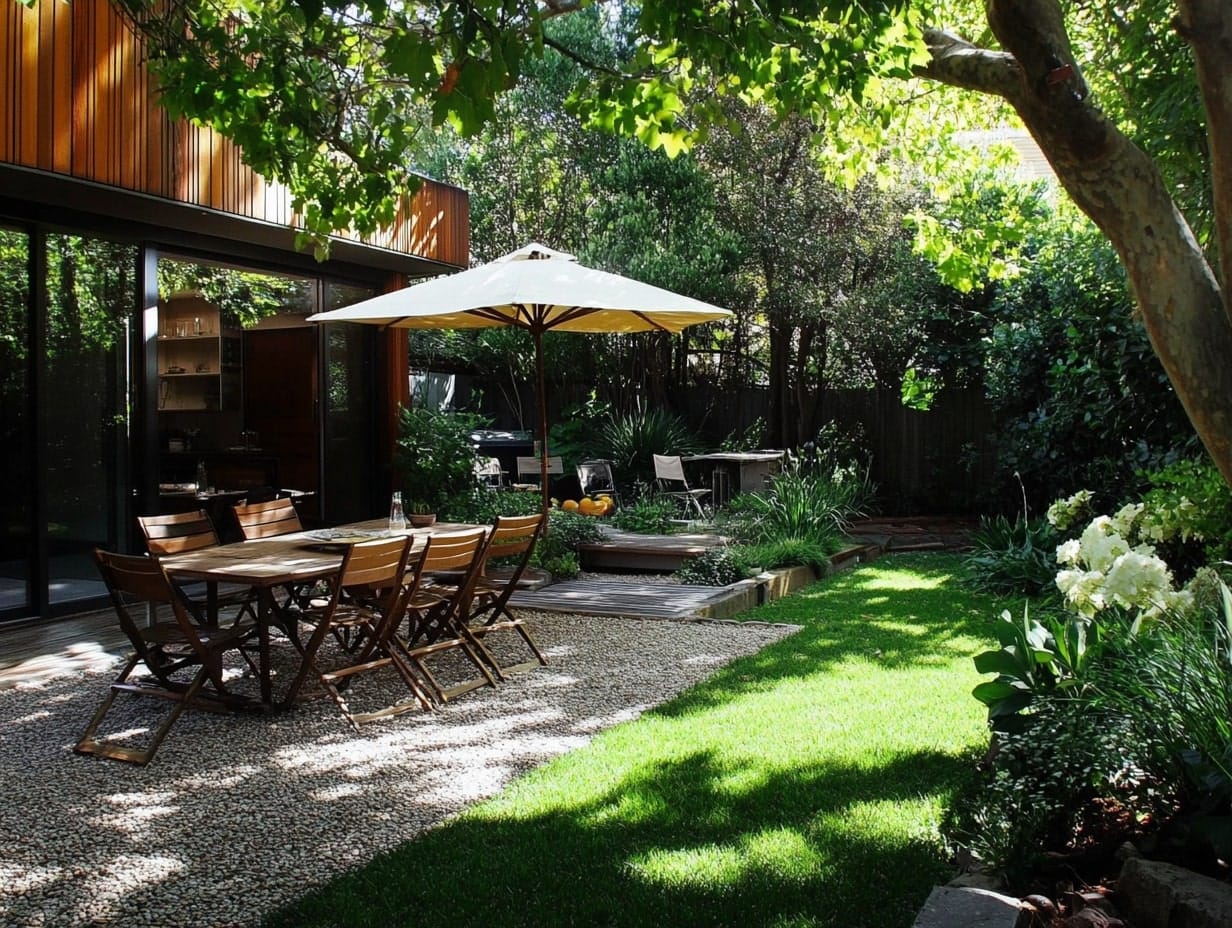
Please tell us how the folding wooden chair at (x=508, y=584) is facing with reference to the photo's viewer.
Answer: facing away from the viewer and to the left of the viewer

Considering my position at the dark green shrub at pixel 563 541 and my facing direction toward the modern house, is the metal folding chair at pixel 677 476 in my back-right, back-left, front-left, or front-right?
back-right

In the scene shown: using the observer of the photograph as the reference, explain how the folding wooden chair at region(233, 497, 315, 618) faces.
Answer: facing the viewer and to the right of the viewer

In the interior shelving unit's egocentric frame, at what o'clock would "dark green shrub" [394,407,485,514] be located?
The dark green shrub is roughly at 11 o'clock from the interior shelving unit.

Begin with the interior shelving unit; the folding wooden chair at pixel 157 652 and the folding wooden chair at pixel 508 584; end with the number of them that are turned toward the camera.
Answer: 1

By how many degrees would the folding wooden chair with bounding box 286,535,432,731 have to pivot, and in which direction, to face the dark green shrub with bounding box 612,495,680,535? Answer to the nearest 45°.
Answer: approximately 90° to its right

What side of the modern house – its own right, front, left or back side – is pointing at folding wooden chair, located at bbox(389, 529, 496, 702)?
front

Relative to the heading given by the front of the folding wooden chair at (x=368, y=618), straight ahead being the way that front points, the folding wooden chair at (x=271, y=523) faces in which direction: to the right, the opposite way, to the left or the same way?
the opposite way

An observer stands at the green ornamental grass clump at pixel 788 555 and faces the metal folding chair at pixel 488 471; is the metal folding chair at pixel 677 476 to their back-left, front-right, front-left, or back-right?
front-right

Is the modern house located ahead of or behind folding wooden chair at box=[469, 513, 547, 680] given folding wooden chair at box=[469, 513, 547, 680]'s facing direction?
ahead

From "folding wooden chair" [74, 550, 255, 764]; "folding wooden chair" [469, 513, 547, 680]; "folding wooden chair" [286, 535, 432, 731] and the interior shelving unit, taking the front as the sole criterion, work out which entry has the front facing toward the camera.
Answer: the interior shelving unit

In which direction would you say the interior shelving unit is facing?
toward the camera

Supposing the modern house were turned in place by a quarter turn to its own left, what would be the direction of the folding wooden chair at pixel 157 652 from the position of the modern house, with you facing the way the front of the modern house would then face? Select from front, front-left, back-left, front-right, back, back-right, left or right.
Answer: back-right

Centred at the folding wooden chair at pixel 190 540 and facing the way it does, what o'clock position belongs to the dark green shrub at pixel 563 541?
The dark green shrub is roughly at 9 o'clock from the folding wooden chair.

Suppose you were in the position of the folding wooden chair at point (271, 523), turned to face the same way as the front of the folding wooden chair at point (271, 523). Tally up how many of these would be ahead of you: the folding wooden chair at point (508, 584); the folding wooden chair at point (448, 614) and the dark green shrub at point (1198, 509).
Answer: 3

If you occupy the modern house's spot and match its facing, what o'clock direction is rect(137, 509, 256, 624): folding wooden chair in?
The folding wooden chair is roughly at 1 o'clock from the modern house.

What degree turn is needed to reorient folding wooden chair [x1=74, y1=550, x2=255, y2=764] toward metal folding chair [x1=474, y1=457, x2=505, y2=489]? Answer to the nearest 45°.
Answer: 0° — it already faces it

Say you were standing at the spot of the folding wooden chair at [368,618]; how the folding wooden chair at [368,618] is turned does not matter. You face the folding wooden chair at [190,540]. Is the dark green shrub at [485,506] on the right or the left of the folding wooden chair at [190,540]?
right
